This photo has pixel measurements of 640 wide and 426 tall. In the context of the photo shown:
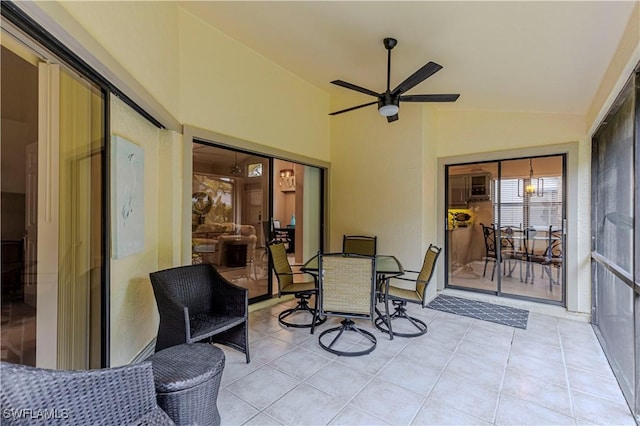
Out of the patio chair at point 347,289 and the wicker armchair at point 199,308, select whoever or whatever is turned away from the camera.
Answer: the patio chair

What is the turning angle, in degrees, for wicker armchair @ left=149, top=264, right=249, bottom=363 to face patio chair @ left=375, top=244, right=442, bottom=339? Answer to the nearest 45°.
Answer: approximately 45° to its left

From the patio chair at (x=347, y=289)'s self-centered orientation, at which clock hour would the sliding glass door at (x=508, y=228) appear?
The sliding glass door is roughly at 2 o'clock from the patio chair.

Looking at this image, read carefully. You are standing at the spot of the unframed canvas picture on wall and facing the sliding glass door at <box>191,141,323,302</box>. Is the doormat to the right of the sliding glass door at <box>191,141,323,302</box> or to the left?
right

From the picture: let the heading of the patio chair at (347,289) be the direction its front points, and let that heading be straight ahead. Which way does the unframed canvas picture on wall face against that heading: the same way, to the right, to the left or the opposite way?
to the right

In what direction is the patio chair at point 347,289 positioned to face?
away from the camera

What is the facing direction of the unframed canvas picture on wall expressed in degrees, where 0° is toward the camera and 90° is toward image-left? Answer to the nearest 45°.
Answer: approximately 315°

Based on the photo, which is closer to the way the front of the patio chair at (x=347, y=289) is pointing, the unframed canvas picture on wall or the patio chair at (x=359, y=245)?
the patio chair

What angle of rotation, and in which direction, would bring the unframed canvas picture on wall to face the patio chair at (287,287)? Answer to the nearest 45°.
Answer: approximately 45° to its left

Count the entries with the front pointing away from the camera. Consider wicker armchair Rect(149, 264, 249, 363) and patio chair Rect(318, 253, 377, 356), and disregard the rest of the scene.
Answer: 1

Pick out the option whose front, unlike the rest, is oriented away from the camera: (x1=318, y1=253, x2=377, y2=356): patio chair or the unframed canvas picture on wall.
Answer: the patio chair

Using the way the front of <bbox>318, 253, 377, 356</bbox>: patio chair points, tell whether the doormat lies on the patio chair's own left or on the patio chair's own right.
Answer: on the patio chair's own right
